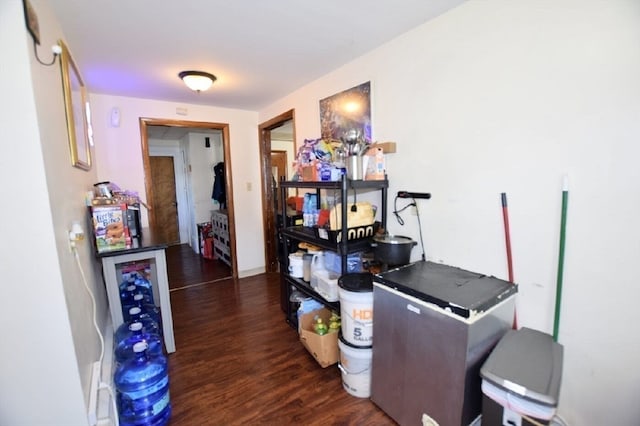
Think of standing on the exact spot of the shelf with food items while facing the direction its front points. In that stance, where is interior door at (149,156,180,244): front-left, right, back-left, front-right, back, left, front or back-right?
right

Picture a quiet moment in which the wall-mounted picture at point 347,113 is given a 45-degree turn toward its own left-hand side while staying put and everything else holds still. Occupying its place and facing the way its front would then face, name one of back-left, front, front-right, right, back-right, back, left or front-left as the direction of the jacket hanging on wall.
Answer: back-right

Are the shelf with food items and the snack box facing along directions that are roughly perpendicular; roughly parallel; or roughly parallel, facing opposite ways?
roughly perpendicular

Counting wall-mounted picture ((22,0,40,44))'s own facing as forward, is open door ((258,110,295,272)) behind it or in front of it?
in front

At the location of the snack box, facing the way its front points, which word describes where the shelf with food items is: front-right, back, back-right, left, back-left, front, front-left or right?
front-left

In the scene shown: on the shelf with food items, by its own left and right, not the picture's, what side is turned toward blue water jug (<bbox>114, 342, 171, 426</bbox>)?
front

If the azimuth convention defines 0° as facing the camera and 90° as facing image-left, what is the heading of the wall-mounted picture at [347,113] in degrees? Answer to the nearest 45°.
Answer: approximately 45°

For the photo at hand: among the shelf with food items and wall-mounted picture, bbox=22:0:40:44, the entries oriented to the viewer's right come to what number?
1

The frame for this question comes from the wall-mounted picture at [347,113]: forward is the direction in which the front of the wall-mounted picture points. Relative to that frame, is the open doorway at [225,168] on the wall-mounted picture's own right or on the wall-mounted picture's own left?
on the wall-mounted picture's own right

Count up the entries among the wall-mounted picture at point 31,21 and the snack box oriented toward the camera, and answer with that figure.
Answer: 1

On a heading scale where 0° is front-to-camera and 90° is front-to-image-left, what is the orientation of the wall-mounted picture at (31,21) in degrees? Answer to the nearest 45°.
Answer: approximately 270°
